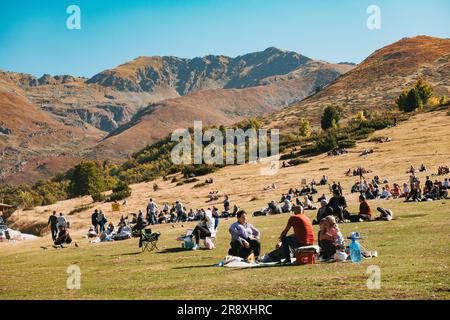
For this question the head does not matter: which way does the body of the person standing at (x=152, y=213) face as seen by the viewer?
away from the camera

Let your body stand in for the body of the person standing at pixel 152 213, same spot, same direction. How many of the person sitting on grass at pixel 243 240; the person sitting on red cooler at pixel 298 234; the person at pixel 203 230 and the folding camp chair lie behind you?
4

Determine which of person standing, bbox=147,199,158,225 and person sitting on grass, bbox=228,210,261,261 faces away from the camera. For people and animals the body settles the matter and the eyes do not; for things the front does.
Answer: the person standing

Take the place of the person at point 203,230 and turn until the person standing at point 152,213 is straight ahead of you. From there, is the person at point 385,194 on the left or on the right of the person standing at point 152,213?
right

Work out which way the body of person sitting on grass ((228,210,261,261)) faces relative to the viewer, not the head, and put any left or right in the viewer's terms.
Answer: facing the viewer and to the right of the viewer

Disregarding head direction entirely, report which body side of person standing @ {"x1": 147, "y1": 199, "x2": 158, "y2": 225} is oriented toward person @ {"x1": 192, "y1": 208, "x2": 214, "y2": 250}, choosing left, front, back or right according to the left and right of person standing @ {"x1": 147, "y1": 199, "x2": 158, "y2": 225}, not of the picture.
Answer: back

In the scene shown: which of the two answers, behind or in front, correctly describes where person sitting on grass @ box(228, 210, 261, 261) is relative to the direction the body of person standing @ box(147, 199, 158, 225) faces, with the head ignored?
behind

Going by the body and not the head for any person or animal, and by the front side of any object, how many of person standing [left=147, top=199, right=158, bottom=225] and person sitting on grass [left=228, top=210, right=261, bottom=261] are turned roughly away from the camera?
1

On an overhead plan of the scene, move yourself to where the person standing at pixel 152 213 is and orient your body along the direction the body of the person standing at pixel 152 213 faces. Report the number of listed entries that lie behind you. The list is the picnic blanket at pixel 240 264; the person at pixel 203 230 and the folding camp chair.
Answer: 3

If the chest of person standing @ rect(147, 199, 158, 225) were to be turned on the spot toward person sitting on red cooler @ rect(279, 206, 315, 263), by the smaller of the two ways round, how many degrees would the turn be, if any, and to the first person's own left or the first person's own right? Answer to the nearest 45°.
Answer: approximately 180°

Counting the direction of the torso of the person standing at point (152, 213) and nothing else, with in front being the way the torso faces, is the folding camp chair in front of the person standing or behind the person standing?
behind
